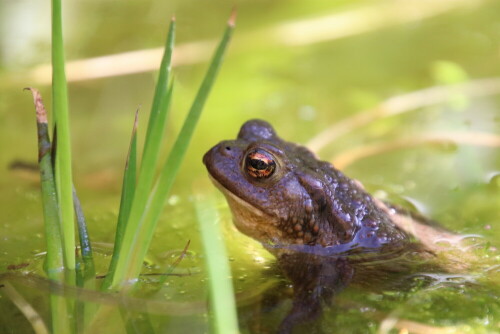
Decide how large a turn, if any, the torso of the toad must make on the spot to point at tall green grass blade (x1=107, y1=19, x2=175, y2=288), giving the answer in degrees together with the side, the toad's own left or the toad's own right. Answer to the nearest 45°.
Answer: approximately 45° to the toad's own left

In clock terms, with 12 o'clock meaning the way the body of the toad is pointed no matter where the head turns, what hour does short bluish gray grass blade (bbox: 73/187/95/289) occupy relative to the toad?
The short bluish gray grass blade is roughly at 11 o'clock from the toad.

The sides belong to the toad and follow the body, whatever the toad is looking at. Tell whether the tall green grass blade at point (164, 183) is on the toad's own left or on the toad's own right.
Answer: on the toad's own left

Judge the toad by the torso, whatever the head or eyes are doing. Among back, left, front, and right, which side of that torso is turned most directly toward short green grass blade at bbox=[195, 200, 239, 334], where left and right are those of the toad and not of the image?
left

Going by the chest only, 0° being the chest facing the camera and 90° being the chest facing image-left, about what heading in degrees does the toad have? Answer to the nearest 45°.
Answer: approximately 90°
